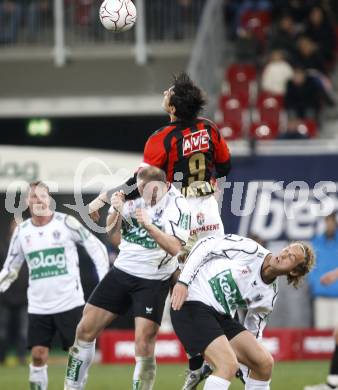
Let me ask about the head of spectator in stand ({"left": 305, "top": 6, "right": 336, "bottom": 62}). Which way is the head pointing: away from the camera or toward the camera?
toward the camera

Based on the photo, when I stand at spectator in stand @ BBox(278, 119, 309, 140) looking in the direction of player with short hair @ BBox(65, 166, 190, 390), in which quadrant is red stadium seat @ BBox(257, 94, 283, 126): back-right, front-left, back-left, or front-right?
back-right

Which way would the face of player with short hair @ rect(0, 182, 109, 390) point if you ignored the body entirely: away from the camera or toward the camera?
toward the camera

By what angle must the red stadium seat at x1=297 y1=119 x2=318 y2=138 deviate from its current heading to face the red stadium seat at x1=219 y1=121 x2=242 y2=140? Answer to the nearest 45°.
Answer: approximately 45° to its right

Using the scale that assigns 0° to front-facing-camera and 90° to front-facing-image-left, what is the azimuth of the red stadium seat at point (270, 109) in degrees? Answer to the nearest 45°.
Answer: approximately 45°

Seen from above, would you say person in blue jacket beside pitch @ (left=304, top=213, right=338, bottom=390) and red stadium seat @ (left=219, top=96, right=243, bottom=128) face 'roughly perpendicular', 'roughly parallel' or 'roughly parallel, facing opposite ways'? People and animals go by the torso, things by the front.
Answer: roughly parallel

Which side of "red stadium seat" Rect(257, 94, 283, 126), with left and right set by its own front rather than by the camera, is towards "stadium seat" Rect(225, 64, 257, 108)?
back

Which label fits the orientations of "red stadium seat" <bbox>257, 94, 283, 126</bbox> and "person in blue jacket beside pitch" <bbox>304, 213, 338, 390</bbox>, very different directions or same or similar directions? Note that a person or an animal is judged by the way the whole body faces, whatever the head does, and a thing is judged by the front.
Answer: same or similar directions

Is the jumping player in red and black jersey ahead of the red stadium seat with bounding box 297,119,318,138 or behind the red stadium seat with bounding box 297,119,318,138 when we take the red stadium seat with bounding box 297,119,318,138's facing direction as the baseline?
ahead

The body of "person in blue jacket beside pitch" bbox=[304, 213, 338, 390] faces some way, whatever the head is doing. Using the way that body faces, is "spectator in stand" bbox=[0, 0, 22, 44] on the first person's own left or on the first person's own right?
on the first person's own right
